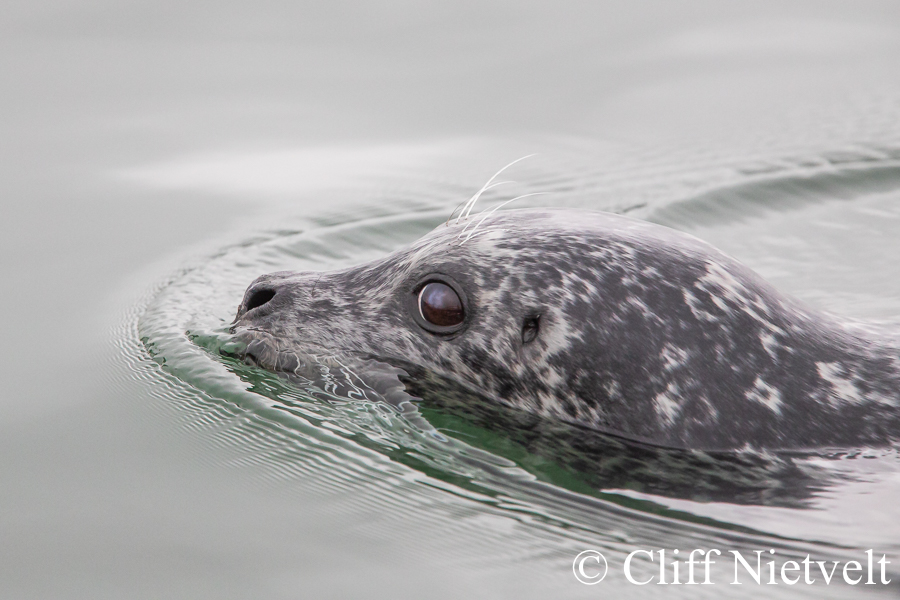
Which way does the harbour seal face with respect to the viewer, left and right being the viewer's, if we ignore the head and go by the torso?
facing to the left of the viewer
